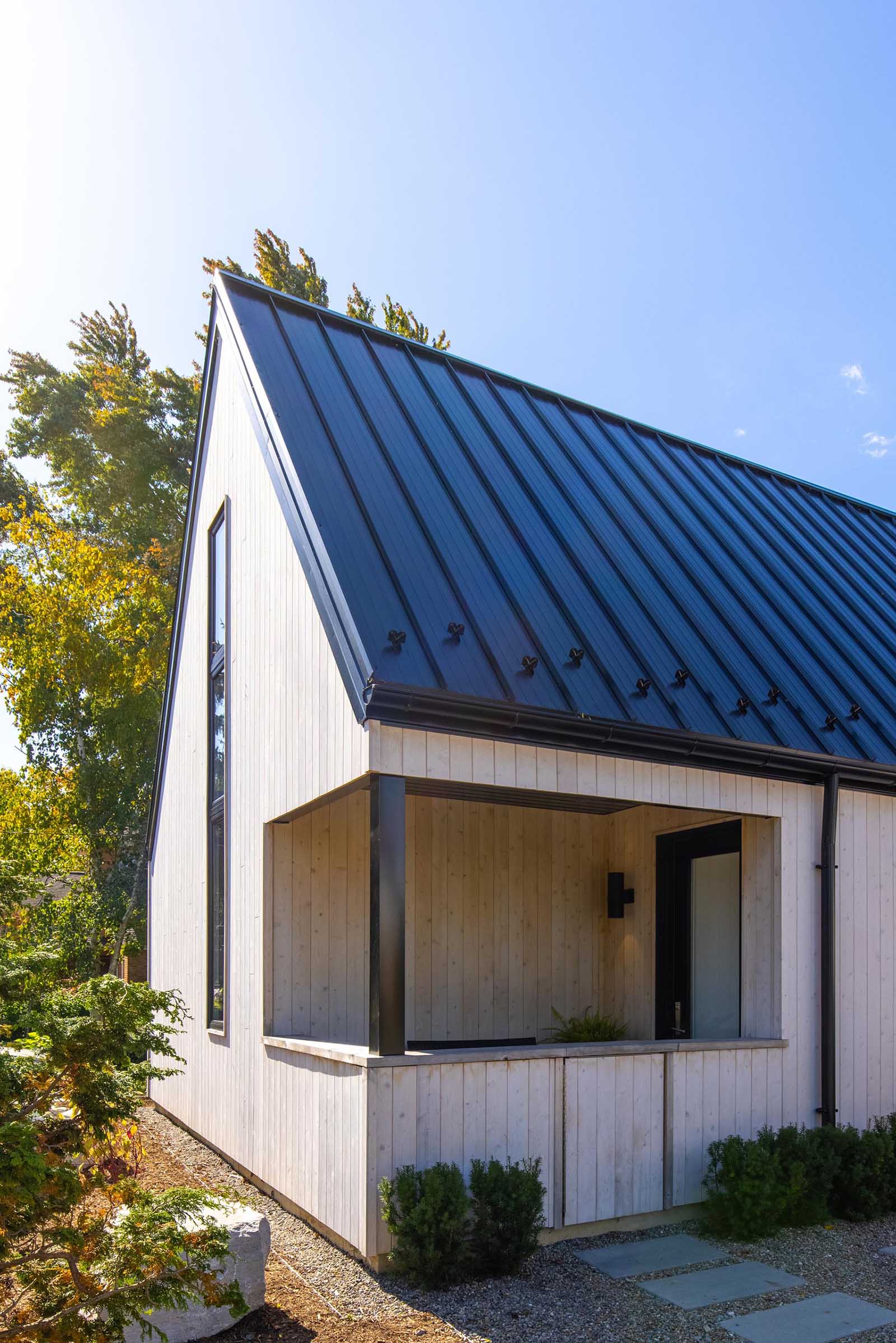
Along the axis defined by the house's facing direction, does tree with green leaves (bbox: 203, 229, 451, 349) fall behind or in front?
behind

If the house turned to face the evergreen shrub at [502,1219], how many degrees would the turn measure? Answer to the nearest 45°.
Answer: approximately 45° to its right

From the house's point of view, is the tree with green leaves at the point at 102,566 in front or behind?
behind

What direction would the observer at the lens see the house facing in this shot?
facing the viewer and to the right of the viewer

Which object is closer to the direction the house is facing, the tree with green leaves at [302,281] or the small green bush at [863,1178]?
the small green bush

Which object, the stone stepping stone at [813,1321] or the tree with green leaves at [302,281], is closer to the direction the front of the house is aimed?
the stone stepping stone
